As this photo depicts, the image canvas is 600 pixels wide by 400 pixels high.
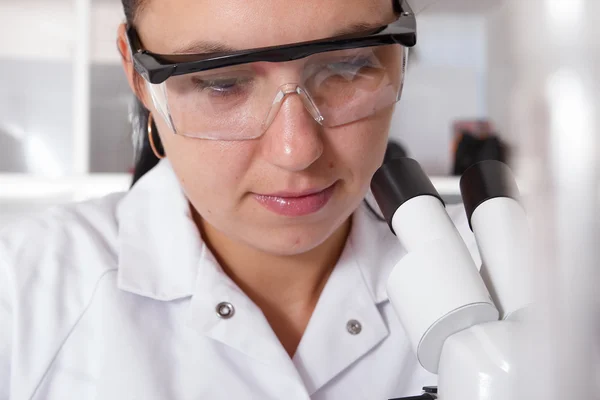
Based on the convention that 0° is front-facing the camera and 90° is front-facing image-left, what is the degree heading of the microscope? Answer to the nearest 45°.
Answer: approximately 135°

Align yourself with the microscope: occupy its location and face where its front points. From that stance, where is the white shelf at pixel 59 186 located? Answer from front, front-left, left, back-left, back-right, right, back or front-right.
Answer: front

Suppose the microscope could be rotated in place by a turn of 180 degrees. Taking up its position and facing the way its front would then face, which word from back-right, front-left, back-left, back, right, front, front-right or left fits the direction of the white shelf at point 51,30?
back
